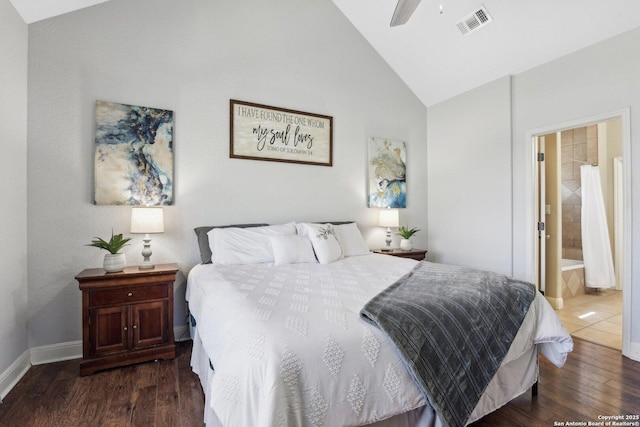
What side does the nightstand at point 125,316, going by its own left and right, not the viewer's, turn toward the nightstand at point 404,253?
left

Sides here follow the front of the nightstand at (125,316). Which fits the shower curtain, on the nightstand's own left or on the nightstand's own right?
on the nightstand's own left

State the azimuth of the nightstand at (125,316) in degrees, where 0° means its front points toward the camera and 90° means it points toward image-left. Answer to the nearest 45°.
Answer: approximately 0°

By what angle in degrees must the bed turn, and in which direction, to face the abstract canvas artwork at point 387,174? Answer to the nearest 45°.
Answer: approximately 135° to its left

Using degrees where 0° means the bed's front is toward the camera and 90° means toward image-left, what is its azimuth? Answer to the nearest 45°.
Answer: approximately 315°

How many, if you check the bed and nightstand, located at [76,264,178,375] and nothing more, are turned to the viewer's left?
0

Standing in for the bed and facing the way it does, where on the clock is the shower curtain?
The shower curtain is roughly at 9 o'clock from the bed.

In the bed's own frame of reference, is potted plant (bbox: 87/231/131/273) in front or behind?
behind

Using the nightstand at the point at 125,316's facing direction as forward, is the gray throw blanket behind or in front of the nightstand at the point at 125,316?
in front
